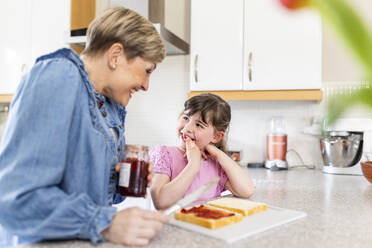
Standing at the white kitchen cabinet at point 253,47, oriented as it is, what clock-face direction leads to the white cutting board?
The white cutting board is roughly at 12 o'clock from the white kitchen cabinet.

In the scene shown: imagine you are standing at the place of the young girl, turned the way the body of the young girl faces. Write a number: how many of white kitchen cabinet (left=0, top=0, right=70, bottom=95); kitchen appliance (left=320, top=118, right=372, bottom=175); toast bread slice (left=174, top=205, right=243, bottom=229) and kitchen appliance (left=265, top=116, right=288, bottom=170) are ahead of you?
1

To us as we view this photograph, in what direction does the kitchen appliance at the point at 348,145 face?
facing to the left of the viewer

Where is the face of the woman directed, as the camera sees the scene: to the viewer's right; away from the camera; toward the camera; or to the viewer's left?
to the viewer's right

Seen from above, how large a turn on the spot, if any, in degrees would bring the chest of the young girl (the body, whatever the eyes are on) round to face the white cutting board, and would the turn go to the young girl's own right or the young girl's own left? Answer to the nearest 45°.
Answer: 0° — they already face it

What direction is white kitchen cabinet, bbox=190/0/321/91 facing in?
toward the camera

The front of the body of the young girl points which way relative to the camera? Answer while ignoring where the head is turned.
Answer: toward the camera

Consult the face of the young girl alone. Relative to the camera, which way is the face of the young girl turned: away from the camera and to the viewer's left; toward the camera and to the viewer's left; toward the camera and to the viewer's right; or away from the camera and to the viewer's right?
toward the camera and to the viewer's left

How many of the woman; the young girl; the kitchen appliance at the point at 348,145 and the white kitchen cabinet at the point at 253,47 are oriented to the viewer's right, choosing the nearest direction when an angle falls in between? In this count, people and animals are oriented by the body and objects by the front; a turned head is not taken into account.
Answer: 1

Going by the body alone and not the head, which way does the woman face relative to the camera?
to the viewer's right

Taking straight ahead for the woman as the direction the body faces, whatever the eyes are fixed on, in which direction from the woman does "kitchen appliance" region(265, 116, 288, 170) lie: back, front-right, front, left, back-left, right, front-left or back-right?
front-left

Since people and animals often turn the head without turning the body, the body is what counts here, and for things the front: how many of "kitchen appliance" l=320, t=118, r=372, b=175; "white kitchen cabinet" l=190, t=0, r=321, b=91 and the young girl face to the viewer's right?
0

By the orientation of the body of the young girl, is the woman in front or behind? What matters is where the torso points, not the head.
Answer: in front
